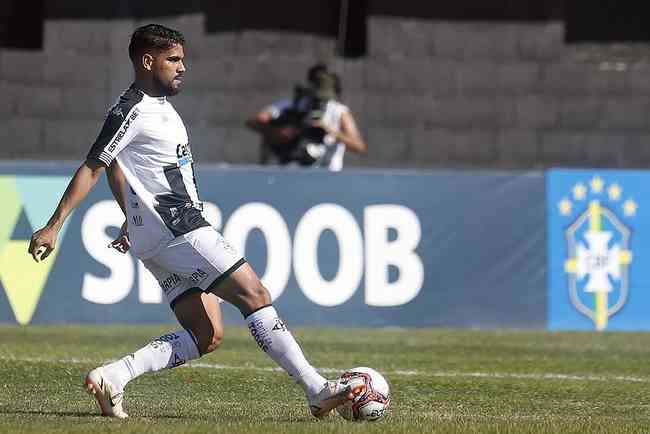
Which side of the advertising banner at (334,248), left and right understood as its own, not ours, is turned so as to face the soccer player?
front

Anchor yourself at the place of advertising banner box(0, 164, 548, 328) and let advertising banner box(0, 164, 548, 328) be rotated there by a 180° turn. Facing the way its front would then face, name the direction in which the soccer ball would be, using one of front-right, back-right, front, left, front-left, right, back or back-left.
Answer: back

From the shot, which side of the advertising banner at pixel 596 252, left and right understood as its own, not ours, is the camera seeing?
front

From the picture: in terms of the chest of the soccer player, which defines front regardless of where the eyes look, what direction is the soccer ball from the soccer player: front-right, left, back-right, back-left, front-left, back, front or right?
front

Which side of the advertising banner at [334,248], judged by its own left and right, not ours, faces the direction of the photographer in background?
back

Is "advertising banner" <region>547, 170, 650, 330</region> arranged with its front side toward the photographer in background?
no

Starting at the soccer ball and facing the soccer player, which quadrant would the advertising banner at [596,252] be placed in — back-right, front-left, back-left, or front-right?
back-right

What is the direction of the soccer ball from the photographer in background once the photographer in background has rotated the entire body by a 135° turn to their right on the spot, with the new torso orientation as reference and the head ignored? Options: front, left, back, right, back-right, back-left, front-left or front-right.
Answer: back

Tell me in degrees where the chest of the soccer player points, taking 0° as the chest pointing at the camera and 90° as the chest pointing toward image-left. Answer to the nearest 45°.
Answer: approximately 270°

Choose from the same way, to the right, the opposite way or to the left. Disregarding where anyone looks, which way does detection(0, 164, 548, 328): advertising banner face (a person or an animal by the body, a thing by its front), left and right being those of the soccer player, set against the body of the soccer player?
to the right

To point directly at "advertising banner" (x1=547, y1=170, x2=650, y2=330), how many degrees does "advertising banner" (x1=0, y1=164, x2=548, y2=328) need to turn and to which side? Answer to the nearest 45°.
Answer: approximately 90° to its left

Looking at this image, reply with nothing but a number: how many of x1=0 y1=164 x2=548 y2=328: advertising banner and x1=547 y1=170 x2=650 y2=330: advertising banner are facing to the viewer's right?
0

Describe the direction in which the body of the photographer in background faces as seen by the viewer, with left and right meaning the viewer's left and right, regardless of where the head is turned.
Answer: facing the viewer and to the left of the viewer

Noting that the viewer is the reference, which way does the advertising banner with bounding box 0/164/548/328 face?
facing the viewer

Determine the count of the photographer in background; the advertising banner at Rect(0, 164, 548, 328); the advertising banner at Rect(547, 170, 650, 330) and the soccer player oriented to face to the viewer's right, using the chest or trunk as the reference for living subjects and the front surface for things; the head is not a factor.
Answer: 1

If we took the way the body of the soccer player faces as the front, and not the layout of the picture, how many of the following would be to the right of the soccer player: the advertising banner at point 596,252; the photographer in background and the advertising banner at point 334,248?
0
